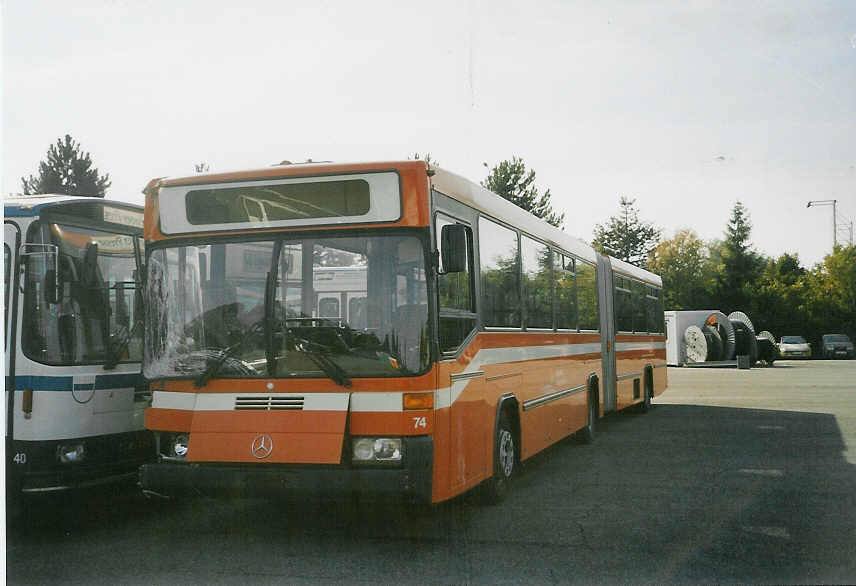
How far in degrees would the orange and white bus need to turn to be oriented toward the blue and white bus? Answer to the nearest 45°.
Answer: approximately 45° to its right

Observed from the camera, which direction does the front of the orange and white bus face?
facing the viewer and to the left of the viewer

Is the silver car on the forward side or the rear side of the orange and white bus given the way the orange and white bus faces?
on the rear side

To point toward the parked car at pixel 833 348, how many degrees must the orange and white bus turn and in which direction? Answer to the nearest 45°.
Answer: approximately 180°
